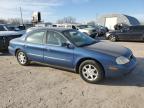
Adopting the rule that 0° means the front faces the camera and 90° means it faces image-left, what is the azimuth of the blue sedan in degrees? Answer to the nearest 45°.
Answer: approximately 315°

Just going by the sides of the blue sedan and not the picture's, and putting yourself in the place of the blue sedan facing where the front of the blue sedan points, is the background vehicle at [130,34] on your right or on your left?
on your left

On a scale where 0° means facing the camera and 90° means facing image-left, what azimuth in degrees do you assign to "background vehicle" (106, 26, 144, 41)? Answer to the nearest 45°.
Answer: approximately 90°

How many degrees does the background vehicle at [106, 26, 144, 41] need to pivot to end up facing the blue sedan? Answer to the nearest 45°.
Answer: approximately 90° to its left

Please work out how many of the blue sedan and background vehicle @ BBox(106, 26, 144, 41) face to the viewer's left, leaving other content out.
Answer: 1
